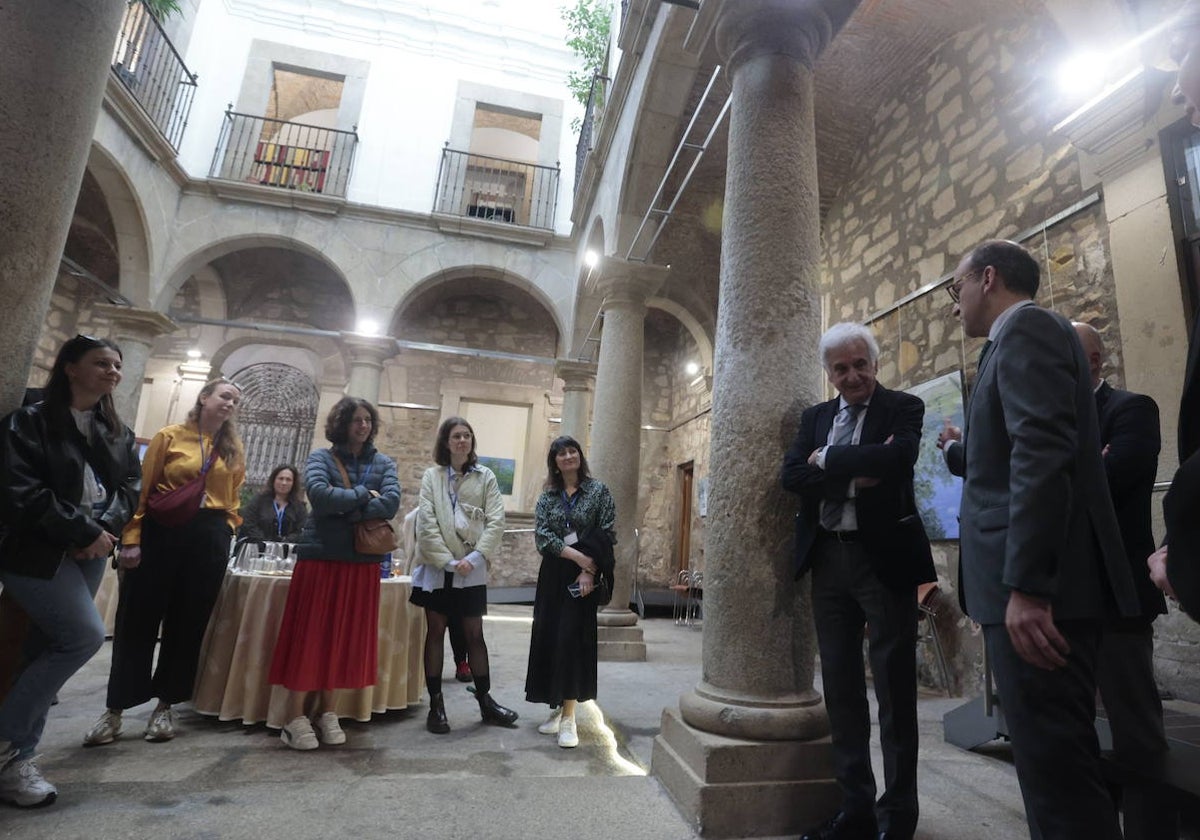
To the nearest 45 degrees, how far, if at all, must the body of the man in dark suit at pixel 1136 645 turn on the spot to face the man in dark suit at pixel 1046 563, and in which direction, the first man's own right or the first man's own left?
approximately 90° to the first man's own left

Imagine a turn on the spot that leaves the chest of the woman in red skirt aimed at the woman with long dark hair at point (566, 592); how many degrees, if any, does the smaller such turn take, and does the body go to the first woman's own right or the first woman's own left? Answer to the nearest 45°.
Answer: approximately 45° to the first woman's own left

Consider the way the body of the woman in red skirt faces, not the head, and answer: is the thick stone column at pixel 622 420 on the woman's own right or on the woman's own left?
on the woman's own left

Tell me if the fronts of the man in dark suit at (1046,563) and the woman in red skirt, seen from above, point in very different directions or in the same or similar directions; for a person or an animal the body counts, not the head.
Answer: very different directions

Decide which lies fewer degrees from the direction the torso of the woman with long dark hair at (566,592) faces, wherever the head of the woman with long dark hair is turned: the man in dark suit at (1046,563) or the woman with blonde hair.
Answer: the man in dark suit

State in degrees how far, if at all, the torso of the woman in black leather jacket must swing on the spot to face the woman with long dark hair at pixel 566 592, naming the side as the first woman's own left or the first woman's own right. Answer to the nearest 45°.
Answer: approximately 45° to the first woman's own left

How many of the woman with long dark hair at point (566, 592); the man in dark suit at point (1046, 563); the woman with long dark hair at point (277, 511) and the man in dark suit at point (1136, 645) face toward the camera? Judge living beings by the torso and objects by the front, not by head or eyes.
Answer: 2

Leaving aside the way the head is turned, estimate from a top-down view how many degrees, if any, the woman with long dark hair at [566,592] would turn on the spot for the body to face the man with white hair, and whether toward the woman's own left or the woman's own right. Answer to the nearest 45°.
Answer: approximately 45° to the woman's own left

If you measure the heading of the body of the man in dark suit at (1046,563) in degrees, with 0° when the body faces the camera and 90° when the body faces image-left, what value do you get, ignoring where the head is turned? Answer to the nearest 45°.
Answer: approximately 90°

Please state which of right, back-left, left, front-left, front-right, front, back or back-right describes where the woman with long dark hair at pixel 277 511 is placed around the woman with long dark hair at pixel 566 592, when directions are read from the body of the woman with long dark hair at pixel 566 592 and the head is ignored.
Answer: back-right

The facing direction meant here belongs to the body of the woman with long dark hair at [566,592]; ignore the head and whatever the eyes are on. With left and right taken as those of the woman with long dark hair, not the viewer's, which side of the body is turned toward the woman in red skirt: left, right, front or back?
right
